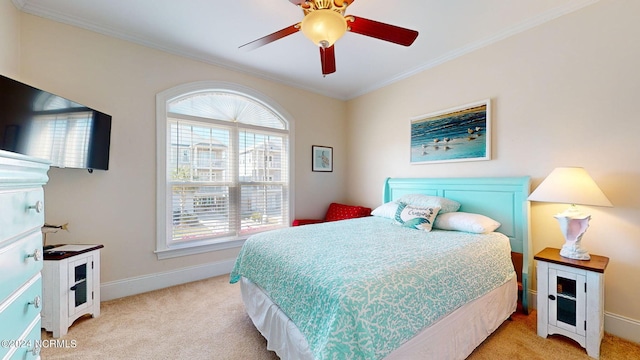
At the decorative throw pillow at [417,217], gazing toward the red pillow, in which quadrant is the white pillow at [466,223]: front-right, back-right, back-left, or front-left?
back-right

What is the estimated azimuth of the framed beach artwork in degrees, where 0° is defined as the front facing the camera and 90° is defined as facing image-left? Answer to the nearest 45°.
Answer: approximately 45°

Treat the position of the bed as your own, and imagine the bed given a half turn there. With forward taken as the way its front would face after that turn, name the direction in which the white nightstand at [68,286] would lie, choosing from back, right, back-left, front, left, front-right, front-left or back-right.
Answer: back-left

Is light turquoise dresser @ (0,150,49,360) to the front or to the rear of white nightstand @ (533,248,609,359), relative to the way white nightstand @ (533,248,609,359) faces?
to the front

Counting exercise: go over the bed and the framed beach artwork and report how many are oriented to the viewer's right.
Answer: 0

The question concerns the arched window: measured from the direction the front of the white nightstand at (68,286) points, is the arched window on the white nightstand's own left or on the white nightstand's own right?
on the white nightstand's own left

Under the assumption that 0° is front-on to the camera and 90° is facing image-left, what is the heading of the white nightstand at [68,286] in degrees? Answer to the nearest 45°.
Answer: approximately 315°

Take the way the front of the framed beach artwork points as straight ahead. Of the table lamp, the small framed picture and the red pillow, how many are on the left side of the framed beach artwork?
1

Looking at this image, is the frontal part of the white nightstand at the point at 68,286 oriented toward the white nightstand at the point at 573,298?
yes

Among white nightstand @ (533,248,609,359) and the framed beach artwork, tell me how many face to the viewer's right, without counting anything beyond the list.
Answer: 0

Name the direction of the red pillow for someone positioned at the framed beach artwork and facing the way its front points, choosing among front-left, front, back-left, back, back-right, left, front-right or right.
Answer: front-right

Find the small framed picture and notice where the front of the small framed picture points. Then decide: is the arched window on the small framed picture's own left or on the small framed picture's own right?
on the small framed picture's own right
